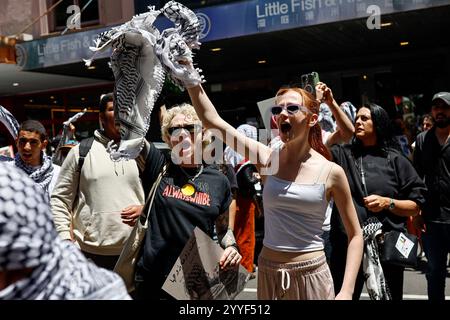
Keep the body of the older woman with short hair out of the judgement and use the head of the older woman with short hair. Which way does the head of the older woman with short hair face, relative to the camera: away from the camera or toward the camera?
toward the camera

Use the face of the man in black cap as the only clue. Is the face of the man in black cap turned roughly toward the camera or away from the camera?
toward the camera

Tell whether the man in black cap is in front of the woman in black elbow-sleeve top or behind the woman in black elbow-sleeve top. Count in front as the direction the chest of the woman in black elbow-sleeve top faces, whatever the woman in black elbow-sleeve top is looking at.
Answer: behind

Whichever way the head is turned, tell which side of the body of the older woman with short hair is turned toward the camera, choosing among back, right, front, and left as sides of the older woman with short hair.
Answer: front

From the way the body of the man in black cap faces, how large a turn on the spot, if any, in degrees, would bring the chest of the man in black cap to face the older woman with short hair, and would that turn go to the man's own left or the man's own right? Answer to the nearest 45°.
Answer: approximately 45° to the man's own right

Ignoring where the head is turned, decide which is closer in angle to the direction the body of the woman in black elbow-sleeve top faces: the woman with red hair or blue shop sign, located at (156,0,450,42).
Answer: the woman with red hair

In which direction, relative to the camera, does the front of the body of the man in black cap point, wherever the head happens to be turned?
toward the camera

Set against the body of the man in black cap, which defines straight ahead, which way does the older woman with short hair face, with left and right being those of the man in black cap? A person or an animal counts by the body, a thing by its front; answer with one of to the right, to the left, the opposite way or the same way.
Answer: the same way

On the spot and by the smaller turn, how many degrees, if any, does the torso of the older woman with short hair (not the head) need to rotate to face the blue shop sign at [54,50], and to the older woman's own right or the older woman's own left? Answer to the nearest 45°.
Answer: approximately 180°

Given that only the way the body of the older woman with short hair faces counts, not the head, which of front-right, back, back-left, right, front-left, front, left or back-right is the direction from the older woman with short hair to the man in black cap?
back-left

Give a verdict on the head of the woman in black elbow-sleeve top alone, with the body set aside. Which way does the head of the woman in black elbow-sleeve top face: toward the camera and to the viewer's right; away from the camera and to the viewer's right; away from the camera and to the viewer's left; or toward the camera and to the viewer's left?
toward the camera and to the viewer's left

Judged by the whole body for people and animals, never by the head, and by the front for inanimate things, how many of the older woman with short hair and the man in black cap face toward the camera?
2

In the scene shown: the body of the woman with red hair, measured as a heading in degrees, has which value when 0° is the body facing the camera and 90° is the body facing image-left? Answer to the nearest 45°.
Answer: approximately 45°

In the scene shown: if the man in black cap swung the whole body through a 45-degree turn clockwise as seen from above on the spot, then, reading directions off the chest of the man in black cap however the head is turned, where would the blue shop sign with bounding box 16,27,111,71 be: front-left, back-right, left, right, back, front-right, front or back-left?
right

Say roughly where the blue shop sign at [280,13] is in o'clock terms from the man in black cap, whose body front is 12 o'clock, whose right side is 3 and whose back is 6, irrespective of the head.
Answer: The blue shop sign is roughly at 5 o'clock from the man in black cap.
